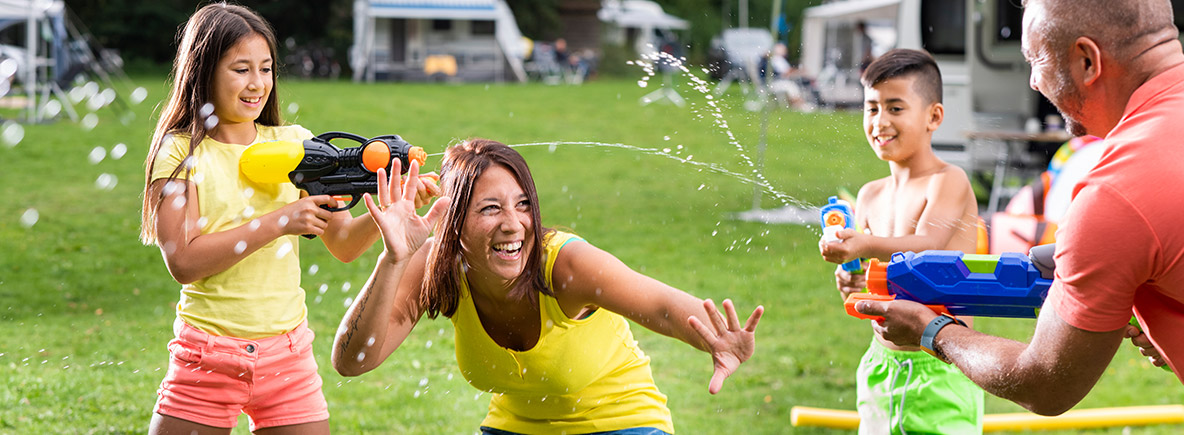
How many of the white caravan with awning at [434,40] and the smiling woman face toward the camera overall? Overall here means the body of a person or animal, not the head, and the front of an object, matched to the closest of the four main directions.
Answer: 2

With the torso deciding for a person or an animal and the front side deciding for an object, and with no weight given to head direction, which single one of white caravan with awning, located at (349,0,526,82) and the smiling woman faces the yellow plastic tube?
the white caravan with awning

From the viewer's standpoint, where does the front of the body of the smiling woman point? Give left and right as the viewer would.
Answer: facing the viewer

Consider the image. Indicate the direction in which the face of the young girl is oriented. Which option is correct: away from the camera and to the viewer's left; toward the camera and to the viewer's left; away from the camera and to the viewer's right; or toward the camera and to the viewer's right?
toward the camera and to the viewer's right

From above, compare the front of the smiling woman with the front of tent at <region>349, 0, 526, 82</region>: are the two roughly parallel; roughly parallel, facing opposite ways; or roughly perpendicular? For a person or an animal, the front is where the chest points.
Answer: roughly parallel

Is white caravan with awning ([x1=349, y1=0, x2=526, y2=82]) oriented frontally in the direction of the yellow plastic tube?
yes

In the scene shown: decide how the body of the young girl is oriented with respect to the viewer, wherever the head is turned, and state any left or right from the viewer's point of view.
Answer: facing the viewer and to the right of the viewer

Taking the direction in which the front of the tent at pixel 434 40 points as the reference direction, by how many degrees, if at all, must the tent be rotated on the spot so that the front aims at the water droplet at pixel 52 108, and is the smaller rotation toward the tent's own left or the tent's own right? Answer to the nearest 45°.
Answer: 0° — it already faces it

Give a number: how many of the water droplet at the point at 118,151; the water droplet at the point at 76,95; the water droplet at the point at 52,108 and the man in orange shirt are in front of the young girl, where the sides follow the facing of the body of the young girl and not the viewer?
1

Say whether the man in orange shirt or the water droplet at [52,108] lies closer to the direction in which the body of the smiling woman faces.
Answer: the man in orange shirt

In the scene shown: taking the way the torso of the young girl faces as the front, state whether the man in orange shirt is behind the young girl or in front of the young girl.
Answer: in front
